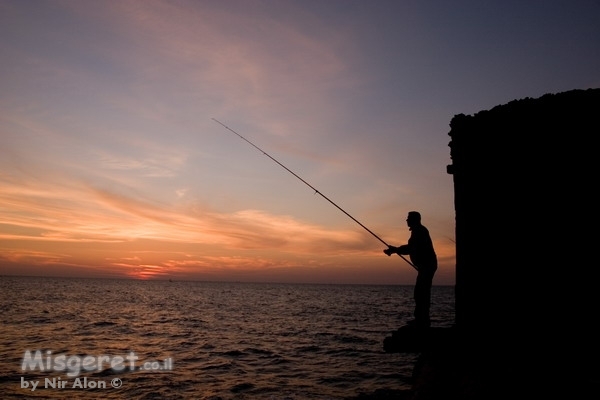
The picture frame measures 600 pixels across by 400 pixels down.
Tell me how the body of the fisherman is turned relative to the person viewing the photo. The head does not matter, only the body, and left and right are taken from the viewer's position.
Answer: facing to the left of the viewer
